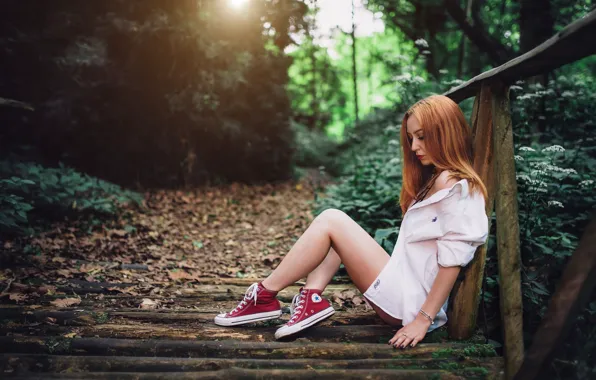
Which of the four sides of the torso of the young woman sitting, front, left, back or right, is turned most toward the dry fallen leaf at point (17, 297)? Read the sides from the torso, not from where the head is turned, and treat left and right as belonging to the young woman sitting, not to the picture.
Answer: front

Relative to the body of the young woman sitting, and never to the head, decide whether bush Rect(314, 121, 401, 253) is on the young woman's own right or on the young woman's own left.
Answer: on the young woman's own right

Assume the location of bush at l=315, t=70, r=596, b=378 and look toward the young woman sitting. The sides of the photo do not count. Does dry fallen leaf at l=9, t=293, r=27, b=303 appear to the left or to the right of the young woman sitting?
right

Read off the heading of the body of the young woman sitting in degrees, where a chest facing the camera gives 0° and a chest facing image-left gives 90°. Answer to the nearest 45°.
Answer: approximately 90°

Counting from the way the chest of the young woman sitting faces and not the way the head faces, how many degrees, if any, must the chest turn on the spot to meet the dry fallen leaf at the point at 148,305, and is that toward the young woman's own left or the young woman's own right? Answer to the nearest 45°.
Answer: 0° — they already face it

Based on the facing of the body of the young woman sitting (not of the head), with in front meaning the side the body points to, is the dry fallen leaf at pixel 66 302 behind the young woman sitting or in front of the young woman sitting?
in front

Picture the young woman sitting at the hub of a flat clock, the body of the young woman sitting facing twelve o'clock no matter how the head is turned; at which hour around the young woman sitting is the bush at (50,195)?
The bush is roughly at 1 o'clock from the young woman sitting.

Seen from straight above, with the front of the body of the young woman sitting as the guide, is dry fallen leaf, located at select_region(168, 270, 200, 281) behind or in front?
in front

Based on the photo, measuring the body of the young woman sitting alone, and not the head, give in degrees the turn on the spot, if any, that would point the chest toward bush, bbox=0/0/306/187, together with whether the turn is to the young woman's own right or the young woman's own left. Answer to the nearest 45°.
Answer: approximately 45° to the young woman's own right
